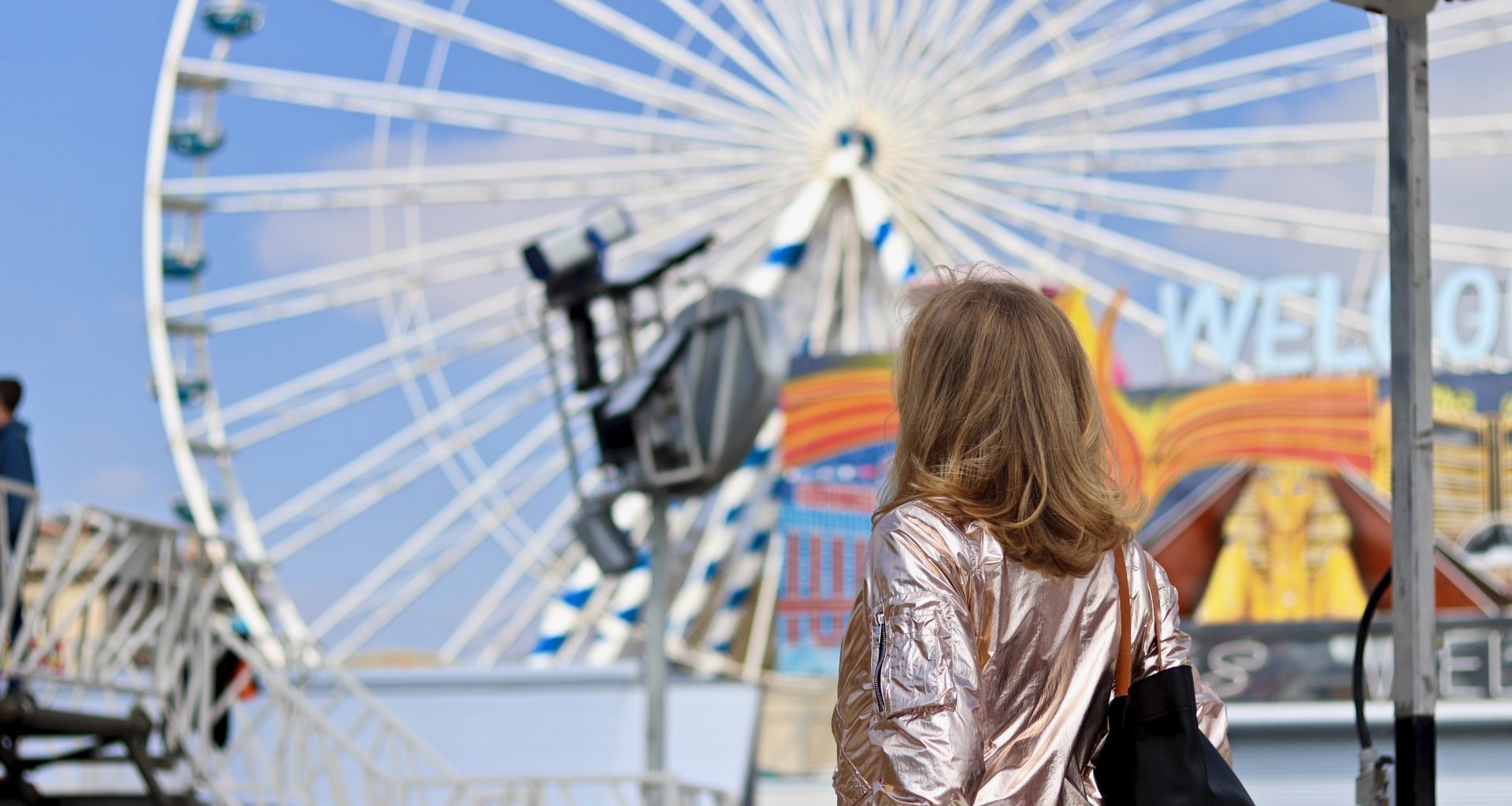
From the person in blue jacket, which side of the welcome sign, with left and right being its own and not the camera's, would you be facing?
front

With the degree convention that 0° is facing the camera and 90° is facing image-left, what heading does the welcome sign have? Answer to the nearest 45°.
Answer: approximately 0°

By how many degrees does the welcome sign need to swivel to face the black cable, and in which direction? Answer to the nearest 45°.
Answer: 0° — it already faces it

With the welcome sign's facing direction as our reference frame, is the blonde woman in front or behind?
in front

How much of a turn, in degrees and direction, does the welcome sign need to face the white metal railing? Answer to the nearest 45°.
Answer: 0° — it already faces it

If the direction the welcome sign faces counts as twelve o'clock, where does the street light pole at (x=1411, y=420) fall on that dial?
The street light pole is roughly at 12 o'clock from the welcome sign.

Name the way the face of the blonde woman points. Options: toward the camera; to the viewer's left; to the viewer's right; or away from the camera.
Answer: away from the camera
